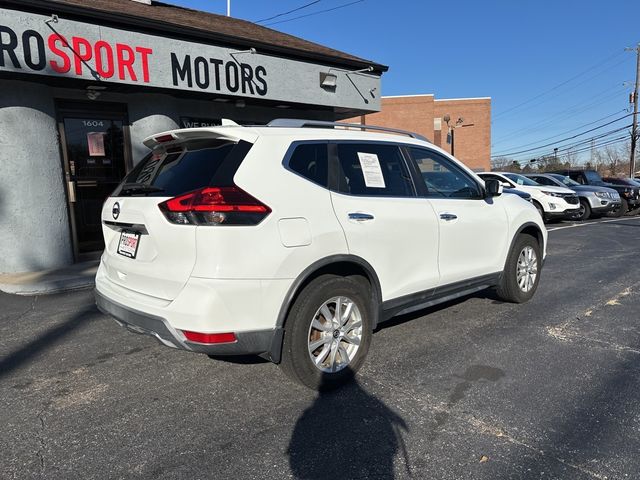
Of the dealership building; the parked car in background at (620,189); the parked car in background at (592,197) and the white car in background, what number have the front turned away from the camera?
0

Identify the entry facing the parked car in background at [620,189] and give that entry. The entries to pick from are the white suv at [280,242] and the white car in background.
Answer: the white suv

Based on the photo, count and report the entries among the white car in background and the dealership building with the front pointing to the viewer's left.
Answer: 0

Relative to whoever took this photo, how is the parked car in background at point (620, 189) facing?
facing the viewer and to the right of the viewer

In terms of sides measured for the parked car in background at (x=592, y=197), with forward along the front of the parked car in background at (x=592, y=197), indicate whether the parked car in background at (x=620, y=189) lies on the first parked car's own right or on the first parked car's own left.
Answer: on the first parked car's own left

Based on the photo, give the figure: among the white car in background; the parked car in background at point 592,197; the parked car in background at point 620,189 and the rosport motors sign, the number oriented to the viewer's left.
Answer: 0

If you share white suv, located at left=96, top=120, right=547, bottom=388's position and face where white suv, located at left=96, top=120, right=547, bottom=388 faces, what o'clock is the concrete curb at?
The concrete curb is roughly at 9 o'clock from the white suv.

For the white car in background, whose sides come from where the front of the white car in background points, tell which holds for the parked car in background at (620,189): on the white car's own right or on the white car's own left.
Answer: on the white car's own left

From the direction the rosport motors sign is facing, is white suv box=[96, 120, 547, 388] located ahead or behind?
ahead

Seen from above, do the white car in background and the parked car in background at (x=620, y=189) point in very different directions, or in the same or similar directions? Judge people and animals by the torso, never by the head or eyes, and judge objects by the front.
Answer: same or similar directions

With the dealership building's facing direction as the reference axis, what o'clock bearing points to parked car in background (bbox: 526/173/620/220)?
The parked car in background is roughly at 10 o'clock from the dealership building.

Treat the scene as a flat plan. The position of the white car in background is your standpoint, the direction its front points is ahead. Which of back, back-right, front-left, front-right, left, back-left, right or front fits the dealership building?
right

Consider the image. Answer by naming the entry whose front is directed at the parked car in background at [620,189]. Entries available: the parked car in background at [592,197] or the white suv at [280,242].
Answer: the white suv

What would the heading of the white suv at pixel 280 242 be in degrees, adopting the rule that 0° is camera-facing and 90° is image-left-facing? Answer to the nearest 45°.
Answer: approximately 225°

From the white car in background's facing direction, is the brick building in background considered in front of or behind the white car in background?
behind

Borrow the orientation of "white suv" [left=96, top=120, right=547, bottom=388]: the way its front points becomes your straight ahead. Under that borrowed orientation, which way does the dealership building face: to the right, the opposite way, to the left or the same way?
to the right
